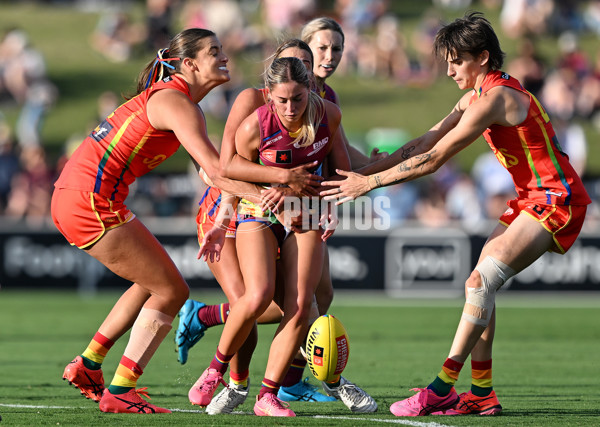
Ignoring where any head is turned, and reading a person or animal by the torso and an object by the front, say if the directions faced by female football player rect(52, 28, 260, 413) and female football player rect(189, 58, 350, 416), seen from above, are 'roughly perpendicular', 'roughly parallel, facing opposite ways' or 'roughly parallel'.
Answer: roughly perpendicular

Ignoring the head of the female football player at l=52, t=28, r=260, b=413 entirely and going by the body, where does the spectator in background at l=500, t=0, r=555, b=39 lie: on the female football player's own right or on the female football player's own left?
on the female football player's own left

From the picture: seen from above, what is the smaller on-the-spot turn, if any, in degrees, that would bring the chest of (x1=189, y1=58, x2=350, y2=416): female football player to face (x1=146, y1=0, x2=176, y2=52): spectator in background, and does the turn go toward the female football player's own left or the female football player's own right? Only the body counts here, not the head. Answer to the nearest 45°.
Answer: approximately 180°

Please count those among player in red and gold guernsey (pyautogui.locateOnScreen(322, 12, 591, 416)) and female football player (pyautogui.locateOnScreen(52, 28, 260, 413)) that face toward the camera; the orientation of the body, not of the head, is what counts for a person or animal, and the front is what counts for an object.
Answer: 0

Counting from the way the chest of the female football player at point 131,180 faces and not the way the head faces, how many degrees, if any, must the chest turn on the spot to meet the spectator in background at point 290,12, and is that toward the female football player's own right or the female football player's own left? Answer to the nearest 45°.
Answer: approximately 90° to the female football player's own left

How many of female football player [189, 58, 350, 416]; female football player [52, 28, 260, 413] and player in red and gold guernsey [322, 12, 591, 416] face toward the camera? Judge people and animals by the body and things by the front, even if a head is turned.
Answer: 1

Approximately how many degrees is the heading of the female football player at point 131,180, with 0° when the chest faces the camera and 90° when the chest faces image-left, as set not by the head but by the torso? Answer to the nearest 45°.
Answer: approximately 270°

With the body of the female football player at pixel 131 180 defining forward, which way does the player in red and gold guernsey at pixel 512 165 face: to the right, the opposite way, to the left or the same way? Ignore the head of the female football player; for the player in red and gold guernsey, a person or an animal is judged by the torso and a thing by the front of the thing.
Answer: the opposite way

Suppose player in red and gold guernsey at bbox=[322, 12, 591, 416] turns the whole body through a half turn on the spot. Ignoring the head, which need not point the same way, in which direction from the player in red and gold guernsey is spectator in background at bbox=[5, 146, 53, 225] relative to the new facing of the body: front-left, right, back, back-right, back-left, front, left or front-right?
back-left

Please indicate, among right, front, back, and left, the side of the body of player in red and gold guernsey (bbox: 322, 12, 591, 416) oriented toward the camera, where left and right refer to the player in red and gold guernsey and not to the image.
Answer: left

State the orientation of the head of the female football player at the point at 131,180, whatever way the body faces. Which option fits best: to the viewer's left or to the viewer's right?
to the viewer's right

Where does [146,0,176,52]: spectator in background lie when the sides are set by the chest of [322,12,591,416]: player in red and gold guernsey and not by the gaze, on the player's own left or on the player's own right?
on the player's own right

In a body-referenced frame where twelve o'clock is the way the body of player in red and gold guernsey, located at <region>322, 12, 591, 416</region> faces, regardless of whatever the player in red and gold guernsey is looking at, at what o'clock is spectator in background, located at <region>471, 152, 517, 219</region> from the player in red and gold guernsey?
The spectator in background is roughly at 3 o'clock from the player in red and gold guernsey.

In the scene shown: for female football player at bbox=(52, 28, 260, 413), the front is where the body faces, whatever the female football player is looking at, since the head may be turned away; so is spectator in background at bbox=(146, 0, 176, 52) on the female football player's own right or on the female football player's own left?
on the female football player's own left

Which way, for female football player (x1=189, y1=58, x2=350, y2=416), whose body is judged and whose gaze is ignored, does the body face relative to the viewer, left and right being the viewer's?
facing the viewer
